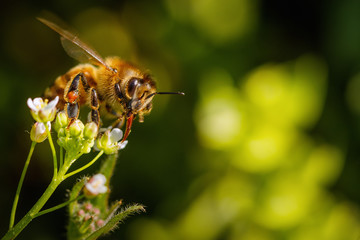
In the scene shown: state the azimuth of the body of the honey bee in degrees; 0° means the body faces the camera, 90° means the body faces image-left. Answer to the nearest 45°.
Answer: approximately 315°
